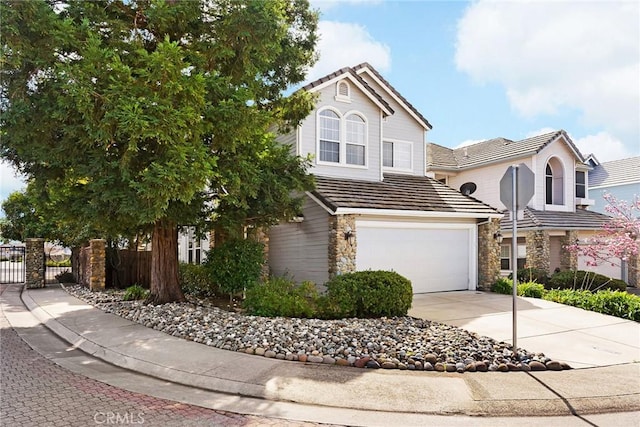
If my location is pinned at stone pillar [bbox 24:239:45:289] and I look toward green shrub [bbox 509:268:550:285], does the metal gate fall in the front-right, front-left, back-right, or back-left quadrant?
back-left

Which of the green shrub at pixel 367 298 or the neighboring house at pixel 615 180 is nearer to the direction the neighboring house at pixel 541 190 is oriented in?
the green shrub

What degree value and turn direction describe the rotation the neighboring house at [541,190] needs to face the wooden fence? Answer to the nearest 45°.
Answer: approximately 90° to its right

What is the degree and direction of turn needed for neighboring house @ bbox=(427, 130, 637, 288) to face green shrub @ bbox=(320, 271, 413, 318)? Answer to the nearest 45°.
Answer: approximately 45° to its right

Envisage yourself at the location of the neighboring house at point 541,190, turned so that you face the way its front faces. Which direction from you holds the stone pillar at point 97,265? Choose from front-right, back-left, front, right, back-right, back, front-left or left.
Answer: right

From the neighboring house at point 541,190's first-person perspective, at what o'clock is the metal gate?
The metal gate is roughly at 4 o'clock from the neighboring house.

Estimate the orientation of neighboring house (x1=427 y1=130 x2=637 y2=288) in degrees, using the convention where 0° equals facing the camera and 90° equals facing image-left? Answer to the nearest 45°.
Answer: approximately 315°

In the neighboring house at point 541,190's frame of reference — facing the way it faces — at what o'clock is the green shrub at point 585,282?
The green shrub is roughly at 1 o'clock from the neighboring house.

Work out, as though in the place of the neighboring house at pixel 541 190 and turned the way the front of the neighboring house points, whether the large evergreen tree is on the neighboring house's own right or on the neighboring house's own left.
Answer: on the neighboring house's own right

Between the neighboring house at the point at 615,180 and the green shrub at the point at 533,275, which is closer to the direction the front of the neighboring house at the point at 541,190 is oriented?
the green shrub

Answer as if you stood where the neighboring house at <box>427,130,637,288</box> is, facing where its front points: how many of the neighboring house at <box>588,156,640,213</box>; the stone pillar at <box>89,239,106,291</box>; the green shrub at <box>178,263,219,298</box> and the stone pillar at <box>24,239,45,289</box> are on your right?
3

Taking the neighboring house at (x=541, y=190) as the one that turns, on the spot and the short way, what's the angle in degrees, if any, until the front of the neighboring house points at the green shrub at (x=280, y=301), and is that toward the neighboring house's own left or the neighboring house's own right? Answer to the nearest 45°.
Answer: approximately 45° to the neighboring house's own right

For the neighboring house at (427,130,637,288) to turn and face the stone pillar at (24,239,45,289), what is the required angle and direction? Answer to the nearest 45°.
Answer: approximately 90° to its right
